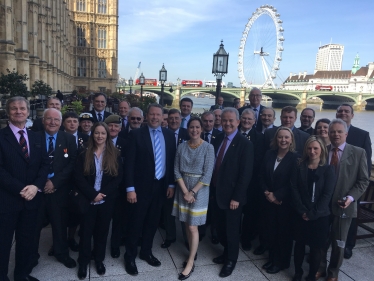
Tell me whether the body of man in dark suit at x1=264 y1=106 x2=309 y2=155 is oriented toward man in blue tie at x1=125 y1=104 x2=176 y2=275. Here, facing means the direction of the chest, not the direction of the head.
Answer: no

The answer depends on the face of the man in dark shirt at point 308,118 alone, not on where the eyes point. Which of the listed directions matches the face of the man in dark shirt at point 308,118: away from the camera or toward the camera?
toward the camera

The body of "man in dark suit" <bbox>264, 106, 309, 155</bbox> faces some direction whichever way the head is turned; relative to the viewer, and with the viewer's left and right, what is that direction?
facing the viewer

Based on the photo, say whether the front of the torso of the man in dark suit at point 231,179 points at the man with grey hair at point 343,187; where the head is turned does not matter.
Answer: no

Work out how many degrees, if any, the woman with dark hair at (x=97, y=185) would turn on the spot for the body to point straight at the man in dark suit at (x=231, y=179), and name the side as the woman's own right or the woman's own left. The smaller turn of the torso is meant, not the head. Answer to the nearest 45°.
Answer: approximately 90° to the woman's own left

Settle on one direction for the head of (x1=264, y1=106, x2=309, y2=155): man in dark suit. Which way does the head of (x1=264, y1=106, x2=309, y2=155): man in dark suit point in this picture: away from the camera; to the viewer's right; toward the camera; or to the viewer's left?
toward the camera

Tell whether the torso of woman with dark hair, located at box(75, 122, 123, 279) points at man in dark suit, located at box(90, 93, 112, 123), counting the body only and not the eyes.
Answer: no

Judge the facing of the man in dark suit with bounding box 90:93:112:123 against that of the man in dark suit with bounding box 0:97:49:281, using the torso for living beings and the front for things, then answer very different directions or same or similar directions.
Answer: same or similar directions

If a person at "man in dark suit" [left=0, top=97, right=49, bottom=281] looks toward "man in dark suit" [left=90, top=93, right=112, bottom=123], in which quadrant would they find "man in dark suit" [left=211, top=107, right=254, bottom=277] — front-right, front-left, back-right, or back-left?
front-right

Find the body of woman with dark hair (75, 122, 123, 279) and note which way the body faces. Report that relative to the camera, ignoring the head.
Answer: toward the camera

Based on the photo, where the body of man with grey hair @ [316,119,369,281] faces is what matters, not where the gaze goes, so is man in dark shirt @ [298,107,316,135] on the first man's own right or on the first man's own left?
on the first man's own right

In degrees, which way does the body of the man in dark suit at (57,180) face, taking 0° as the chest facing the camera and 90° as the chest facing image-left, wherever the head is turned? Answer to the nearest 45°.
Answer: approximately 0°

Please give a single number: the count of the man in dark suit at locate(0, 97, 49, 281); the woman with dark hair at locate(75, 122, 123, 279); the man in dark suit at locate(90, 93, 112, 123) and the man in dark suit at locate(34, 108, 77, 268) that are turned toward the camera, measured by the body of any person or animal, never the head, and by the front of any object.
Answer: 4

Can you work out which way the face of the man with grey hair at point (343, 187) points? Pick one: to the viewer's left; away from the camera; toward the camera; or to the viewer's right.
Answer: toward the camera

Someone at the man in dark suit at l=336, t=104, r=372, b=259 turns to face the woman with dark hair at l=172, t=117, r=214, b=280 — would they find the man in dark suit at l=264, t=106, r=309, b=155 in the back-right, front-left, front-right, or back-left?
front-right

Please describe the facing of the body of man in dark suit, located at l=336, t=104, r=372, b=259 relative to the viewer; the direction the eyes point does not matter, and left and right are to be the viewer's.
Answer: facing the viewer and to the left of the viewer

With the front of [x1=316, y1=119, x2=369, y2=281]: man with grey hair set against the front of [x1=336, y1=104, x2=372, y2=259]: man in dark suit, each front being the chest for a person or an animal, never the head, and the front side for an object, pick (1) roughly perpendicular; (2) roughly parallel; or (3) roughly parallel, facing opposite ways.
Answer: roughly parallel
